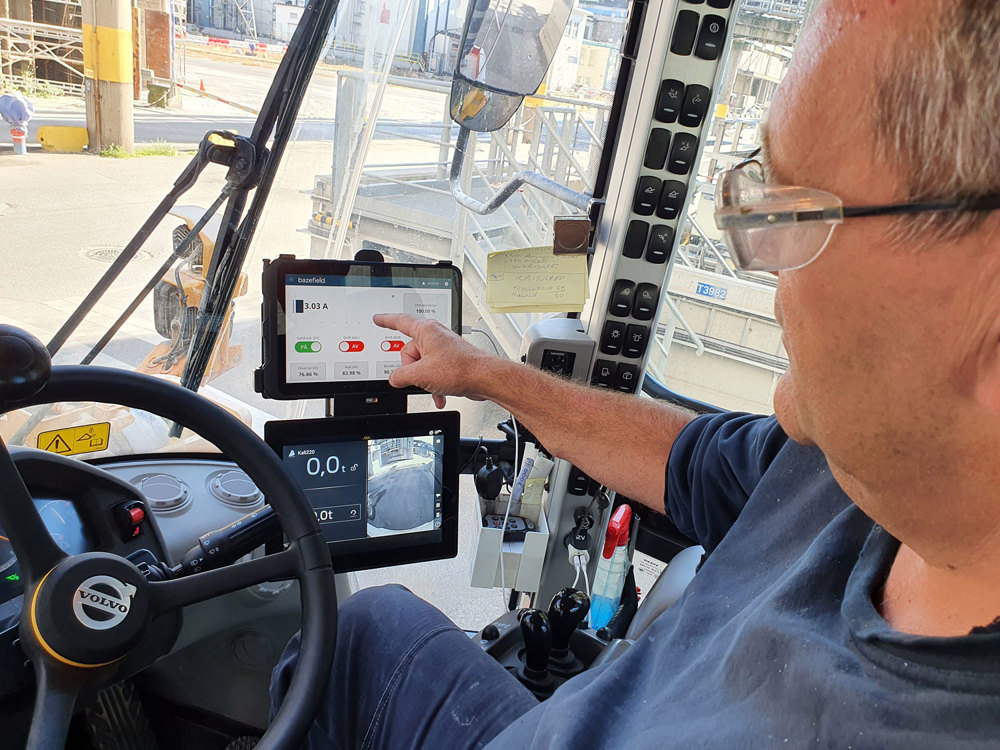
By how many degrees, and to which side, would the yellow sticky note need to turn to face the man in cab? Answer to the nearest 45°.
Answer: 0° — it already faces them

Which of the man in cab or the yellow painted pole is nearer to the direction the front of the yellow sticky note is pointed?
the man in cab

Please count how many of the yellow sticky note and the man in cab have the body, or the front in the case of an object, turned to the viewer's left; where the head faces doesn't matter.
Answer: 1

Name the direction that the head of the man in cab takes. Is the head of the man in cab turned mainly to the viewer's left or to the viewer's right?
to the viewer's left

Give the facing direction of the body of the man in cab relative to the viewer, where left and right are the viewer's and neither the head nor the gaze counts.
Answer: facing to the left of the viewer

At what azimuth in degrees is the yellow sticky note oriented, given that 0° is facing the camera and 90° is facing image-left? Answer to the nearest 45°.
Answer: approximately 0°
